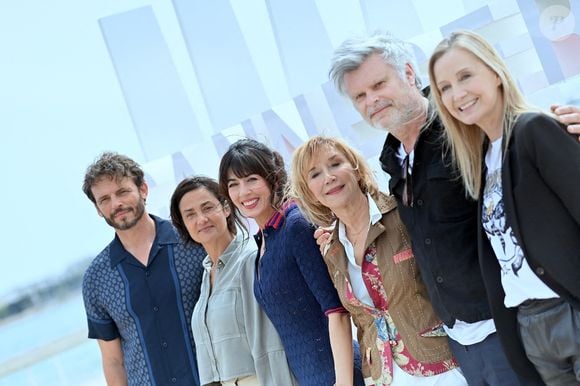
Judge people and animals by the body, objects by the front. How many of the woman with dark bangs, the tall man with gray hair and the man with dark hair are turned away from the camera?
0

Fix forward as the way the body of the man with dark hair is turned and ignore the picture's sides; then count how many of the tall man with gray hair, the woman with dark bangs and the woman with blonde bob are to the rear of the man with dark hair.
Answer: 0

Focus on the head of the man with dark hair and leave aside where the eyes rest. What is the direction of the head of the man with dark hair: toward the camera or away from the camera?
toward the camera

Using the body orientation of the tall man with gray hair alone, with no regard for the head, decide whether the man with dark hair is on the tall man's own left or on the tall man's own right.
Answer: on the tall man's own right

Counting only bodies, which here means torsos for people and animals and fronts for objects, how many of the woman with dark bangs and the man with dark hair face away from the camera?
0

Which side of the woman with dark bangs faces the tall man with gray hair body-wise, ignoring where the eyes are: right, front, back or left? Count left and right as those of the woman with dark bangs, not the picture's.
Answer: left

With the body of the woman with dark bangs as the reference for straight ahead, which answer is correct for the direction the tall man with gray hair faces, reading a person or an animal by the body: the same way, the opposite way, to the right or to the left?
the same way

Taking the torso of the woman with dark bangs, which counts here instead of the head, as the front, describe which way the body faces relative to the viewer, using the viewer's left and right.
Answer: facing the viewer and to the left of the viewer

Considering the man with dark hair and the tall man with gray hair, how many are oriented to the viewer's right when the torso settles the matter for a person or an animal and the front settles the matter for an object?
0

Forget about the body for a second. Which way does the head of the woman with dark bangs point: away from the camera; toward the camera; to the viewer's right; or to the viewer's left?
toward the camera

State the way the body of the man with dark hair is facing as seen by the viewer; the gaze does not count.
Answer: toward the camera

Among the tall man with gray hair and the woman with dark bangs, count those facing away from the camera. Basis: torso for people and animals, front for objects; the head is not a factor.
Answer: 0

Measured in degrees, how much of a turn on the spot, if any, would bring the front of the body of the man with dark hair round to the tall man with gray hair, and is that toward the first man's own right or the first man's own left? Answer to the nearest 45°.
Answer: approximately 45° to the first man's own left

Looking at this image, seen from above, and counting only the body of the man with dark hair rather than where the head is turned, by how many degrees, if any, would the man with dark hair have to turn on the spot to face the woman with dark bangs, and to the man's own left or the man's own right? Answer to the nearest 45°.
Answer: approximately 45° to the man's own left

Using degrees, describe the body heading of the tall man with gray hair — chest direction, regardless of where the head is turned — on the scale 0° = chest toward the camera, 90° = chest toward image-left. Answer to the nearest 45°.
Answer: approximately 45°
